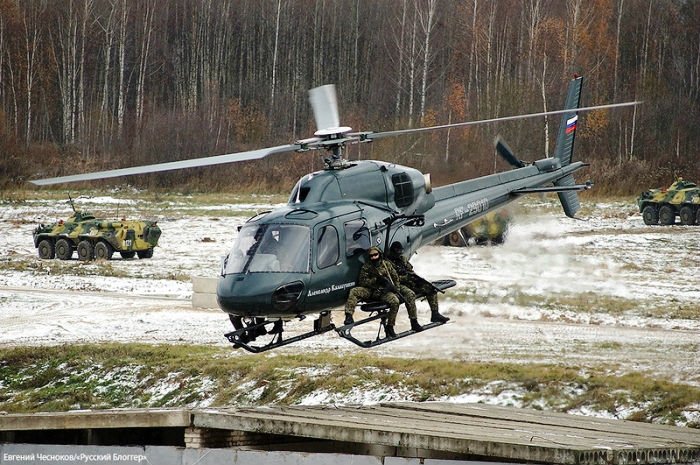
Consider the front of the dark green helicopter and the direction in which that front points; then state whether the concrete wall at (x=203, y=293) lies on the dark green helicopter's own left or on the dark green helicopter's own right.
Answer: on the dark green helicopter's own right

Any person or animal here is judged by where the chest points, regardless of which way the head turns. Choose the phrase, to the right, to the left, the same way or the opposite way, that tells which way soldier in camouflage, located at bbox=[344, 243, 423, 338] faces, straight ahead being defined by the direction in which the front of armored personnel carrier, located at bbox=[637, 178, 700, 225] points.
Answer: to the left

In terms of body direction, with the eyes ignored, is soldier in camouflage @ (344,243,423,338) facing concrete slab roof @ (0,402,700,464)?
yes

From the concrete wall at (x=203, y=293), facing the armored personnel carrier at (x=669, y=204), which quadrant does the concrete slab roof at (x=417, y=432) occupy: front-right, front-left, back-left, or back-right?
back-right

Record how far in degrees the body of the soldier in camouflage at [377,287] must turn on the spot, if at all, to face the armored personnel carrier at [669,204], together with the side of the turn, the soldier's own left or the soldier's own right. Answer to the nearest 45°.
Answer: approximately 135° to the soldier's own left

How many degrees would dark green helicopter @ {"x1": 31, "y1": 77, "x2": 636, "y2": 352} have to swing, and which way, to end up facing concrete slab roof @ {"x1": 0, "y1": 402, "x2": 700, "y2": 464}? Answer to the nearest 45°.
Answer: approximately 45° to its left

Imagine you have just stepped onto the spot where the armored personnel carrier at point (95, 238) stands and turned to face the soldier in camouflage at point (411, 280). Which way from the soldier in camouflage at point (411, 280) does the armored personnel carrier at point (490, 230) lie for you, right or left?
left

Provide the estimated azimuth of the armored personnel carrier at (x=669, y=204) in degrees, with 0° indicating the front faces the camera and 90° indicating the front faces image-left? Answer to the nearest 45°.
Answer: approximately 90°

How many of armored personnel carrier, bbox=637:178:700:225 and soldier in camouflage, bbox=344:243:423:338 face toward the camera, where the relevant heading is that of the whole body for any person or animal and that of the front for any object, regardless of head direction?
1

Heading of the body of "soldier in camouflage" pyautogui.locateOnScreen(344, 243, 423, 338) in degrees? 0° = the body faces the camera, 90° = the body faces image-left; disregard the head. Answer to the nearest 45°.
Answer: approximately 0°
